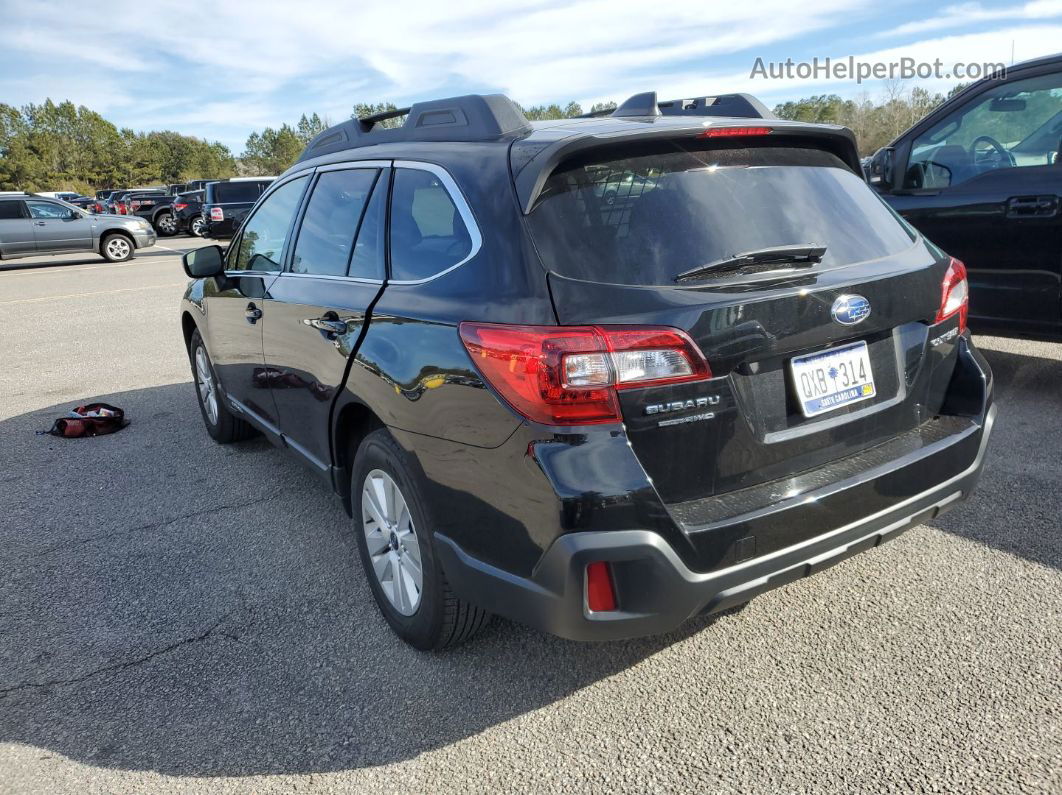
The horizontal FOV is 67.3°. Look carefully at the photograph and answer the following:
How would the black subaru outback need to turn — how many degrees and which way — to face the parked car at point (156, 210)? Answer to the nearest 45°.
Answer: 0° — it already faces it

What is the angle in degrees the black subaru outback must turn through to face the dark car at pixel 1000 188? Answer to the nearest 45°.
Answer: approximately 90° to its right

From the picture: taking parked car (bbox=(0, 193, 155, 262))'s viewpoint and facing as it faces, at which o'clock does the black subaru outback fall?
The black subaru outback is roughly at 3 o'clock from the parked car.

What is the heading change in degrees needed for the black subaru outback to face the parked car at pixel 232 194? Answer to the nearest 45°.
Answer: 0° — it already faces it

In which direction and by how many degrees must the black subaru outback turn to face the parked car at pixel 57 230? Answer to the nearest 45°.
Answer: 0° — it already faces it

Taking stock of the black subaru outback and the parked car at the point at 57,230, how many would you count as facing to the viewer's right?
1

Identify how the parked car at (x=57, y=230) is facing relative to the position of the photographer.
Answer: facing to the right of the viewer

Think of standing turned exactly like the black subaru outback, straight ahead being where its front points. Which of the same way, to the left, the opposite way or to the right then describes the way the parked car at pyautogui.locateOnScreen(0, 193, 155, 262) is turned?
to the right

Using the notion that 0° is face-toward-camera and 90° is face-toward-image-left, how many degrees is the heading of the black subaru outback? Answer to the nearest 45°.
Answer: approximately 135°

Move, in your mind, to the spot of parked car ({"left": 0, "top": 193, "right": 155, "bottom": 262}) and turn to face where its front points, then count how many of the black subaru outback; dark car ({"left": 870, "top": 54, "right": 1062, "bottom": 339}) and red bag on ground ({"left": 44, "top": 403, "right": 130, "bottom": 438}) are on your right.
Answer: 3
